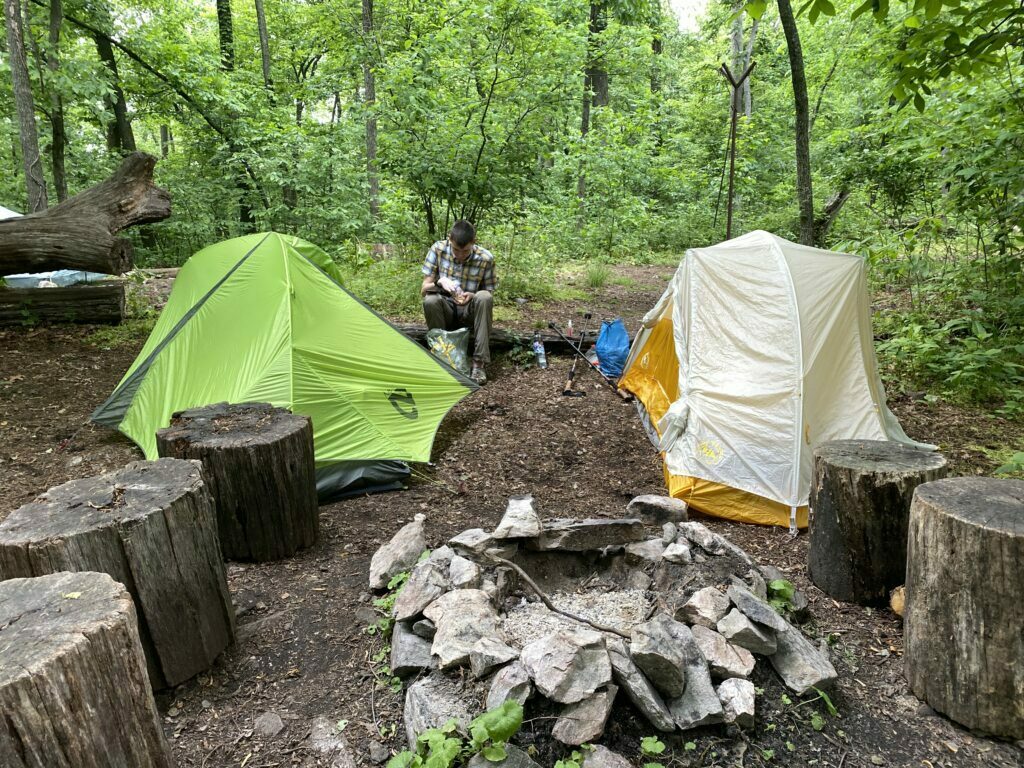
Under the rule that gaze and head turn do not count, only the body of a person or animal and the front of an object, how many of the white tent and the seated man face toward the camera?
1

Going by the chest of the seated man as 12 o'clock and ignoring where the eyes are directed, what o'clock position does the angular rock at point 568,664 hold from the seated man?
The angular rock is roughly at 12 o'clock from the seated man.

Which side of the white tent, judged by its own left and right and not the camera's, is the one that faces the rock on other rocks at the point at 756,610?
left

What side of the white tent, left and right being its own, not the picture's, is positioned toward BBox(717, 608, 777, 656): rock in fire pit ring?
left

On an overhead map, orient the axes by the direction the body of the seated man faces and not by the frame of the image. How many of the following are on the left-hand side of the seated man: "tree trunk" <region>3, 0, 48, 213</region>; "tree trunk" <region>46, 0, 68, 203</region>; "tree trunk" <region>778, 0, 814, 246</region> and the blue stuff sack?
2

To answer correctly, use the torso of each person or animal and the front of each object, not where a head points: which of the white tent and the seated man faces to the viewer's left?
the white tent

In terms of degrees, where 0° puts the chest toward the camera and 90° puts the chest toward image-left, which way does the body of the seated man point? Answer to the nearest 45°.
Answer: approximately 0°

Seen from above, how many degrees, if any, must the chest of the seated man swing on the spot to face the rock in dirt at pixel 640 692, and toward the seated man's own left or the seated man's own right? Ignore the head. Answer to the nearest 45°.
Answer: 0° — they already face it

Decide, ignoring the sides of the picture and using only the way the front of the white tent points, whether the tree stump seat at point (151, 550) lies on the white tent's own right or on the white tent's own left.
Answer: on the white tent's own left

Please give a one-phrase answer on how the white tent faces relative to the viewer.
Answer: facing to the left of the viewer
